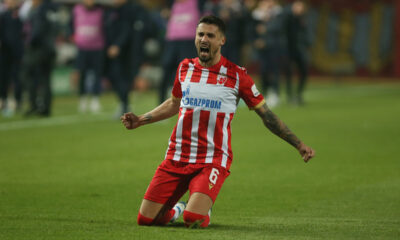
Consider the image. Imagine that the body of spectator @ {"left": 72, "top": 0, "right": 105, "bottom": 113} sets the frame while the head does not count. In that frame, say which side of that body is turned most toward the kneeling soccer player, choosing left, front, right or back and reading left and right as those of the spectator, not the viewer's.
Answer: front

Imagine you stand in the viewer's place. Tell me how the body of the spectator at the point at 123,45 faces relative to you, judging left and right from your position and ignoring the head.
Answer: facing the viewer and to the left of the viewer

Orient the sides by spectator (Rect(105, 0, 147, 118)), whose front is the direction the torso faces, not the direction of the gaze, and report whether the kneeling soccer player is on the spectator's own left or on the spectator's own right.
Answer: on the spectator's own left

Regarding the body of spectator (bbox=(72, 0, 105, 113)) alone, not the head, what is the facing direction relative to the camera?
toward the camera

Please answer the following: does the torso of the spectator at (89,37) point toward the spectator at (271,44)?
no

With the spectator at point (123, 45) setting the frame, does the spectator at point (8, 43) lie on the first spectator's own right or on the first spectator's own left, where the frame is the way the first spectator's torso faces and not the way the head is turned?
on the first spectator's own right

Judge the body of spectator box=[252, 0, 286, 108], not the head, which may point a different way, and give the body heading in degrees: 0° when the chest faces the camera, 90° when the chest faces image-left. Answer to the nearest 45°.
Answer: approximately 45°

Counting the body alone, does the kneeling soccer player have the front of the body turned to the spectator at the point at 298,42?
no

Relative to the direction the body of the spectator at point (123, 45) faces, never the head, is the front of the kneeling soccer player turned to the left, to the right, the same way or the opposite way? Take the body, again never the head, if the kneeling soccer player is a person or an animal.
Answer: the same way

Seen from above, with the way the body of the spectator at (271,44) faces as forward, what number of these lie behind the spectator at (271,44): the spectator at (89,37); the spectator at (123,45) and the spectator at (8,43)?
0

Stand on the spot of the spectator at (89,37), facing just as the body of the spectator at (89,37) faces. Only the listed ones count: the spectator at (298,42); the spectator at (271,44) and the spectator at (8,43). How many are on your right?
1

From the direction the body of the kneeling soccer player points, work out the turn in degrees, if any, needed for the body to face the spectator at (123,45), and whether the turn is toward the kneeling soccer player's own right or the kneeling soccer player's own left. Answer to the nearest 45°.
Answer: approximately 135° to the kneeling soccer player's own right
